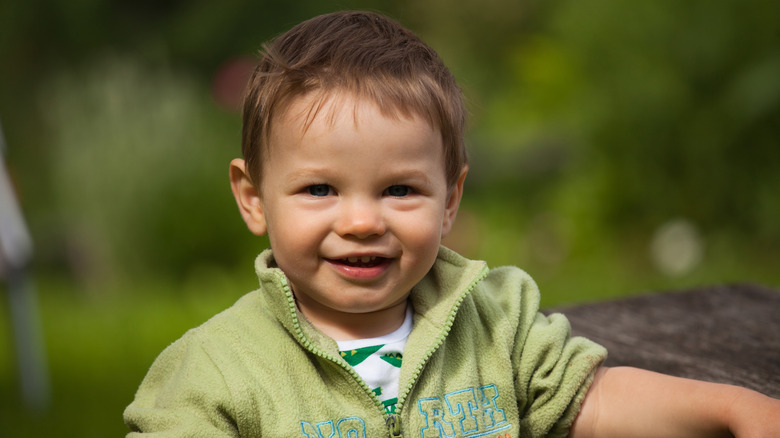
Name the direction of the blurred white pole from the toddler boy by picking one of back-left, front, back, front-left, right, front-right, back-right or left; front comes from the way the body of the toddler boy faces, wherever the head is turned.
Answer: back-right

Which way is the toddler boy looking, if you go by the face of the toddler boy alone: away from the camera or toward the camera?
toward the camera

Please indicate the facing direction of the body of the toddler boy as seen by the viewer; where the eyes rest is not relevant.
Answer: toward the camera
